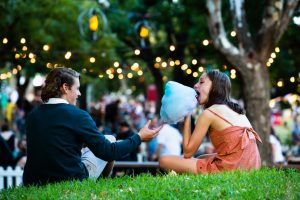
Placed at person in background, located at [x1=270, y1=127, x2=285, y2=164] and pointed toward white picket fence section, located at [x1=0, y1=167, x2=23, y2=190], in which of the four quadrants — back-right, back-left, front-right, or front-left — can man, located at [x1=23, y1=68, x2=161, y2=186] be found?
front-left

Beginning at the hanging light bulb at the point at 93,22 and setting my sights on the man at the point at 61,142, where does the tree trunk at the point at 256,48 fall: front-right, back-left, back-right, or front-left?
front-left

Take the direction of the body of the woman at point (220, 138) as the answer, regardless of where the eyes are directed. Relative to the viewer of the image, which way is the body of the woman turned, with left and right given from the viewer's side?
facing away from the viewer and to the left of the viewer

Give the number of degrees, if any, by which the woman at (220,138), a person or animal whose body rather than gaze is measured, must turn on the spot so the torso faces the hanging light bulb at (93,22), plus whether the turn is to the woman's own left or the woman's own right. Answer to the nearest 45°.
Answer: approximately 45° to the woman's own right

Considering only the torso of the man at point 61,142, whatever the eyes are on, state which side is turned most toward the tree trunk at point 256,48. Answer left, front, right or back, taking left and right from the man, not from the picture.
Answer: front

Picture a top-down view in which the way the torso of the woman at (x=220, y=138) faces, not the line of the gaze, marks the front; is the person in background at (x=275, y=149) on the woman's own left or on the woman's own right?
on the woman's own right

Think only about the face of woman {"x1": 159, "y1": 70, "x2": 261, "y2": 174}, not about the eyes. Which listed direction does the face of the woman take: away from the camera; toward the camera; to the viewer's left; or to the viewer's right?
to the viewer's left

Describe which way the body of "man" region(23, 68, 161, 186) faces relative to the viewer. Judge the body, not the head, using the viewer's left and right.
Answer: facing away from the viewer and to the right of the viewer

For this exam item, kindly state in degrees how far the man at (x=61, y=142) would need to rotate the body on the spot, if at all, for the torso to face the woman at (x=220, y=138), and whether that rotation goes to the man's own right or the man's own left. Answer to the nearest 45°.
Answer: approximately 45° to the man's own right

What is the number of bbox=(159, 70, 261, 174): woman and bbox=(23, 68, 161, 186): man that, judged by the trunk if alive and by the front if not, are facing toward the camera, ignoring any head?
0

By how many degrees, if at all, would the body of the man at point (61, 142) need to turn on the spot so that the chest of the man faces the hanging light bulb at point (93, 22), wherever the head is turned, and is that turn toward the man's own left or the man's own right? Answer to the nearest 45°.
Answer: approximately 45° to the man's own left
